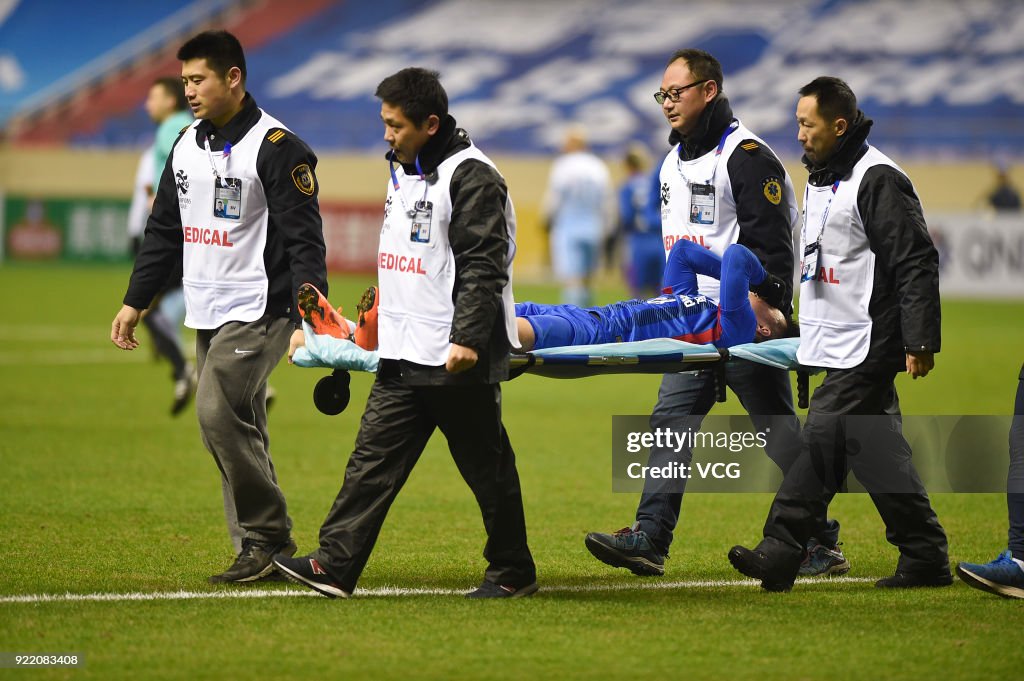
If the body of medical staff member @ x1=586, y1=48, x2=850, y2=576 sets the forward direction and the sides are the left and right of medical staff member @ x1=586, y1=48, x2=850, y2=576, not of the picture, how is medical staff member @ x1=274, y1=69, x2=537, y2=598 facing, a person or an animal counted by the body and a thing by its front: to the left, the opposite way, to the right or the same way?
the same way

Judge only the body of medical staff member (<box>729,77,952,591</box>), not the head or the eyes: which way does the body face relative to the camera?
to the viewer's left

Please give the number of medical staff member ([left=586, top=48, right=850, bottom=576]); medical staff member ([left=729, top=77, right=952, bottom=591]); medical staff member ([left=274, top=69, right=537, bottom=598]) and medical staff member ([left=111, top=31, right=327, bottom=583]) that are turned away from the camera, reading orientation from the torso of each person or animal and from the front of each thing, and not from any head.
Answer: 0

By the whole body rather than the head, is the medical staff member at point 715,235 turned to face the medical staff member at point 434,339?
yes

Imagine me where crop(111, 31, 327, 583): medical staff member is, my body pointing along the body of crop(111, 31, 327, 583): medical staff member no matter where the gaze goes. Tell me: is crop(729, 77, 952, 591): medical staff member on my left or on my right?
on my left

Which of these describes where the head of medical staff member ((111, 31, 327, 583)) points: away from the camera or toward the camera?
toward the camera

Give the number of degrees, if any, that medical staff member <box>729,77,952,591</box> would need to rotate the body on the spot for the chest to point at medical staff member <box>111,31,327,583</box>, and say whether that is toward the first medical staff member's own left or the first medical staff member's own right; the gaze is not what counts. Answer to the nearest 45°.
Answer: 0° — they already face them

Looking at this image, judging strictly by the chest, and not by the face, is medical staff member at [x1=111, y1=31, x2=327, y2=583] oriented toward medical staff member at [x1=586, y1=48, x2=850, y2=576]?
no

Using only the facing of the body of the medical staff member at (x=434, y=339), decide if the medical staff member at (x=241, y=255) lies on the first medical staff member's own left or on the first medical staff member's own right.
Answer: on the first medical staff member's own right

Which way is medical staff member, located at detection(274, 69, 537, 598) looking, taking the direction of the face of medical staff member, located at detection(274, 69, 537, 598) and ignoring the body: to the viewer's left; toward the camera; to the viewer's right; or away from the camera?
to the viewer's left

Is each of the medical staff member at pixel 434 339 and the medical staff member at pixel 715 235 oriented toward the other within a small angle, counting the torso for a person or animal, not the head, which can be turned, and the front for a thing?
no

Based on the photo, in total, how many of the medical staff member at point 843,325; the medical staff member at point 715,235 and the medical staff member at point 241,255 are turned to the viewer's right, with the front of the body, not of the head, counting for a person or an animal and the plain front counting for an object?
0

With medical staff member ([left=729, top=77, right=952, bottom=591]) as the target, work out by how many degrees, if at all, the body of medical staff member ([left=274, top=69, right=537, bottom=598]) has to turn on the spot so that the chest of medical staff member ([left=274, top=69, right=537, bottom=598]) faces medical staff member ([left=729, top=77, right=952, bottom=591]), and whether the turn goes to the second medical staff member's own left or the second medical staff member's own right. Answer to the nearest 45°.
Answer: approximately 135° to the second medical staff member's own left

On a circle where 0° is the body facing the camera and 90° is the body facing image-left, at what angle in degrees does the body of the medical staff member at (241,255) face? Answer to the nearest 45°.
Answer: approximately 45°

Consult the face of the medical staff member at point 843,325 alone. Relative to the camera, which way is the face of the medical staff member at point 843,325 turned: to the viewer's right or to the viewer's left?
to the viewer's left
